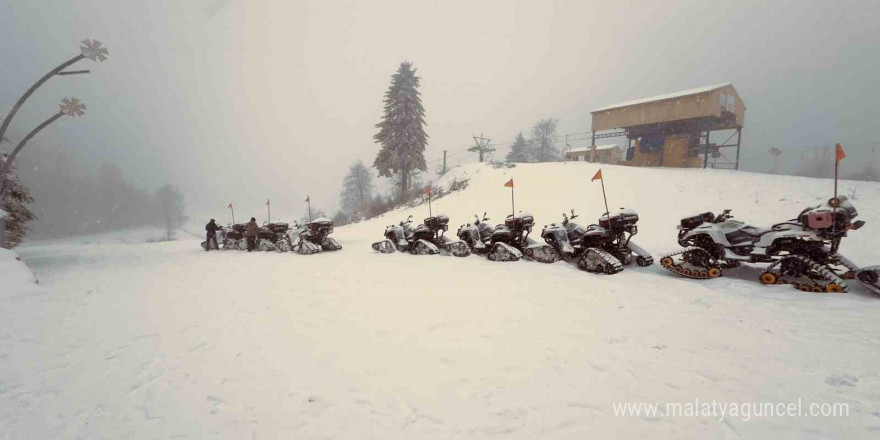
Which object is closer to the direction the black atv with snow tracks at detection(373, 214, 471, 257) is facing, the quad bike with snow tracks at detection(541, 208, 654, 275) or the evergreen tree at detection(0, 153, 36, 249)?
the evergreen tree

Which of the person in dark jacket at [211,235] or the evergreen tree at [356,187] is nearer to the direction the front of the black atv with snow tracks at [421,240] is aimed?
the person in dark jacket

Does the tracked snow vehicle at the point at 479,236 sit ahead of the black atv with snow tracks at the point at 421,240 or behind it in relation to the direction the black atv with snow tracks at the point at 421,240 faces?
behind

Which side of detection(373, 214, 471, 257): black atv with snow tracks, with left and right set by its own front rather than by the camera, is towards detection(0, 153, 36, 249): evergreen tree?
front

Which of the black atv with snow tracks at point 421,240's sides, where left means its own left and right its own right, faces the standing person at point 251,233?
front

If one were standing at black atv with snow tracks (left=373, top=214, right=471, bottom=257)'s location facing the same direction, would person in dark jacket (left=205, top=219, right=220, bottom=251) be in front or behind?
in front

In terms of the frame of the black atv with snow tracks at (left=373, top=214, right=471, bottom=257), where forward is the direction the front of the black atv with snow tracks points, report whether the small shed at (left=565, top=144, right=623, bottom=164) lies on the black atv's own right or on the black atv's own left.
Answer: on the black atv's own right

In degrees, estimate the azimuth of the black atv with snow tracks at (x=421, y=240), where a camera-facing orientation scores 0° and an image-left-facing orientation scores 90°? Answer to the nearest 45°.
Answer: approximately 90°

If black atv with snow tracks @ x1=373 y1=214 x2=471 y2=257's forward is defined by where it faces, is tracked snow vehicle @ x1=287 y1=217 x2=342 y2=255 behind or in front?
in front

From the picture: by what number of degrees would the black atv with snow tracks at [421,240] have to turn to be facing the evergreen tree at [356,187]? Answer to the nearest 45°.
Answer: approximately 90° to its right

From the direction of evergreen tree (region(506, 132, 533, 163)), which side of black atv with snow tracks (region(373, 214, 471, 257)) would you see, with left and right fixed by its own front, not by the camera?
right

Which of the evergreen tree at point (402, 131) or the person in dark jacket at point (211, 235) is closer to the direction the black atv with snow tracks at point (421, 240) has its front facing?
the person in dark jacket

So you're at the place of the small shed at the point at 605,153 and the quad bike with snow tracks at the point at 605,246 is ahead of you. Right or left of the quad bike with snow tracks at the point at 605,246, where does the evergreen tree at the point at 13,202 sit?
right

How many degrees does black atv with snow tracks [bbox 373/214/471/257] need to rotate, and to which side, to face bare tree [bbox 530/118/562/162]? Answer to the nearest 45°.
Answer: approximately 135° to its right
